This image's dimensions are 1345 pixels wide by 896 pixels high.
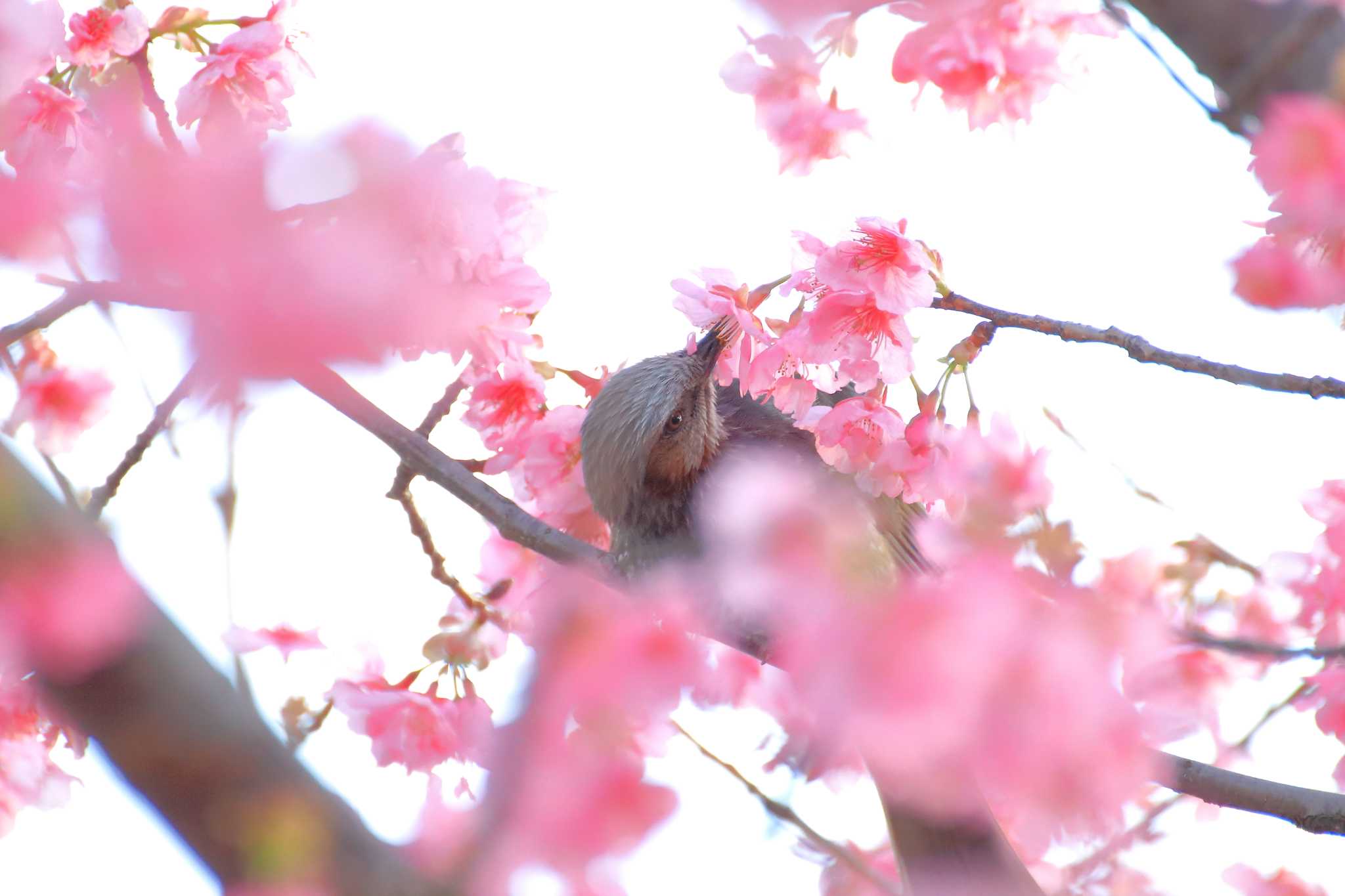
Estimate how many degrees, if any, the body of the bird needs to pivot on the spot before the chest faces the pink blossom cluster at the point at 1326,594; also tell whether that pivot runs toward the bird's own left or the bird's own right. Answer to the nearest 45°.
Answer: approximately 135° to the bird's own left

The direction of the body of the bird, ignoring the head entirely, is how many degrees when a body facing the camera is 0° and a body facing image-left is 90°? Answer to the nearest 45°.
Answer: approximately 90°

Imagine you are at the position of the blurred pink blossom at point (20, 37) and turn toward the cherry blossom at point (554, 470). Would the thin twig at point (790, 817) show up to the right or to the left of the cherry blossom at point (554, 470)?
right

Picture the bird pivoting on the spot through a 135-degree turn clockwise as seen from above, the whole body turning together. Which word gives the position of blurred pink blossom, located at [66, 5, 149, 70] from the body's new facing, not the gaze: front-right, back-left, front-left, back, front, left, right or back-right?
back

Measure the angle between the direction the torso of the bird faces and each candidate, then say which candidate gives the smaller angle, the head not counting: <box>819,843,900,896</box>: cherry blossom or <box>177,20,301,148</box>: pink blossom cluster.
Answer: the pink blossom cluster
